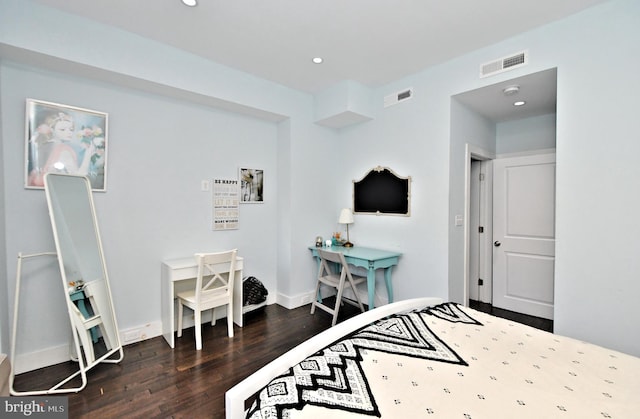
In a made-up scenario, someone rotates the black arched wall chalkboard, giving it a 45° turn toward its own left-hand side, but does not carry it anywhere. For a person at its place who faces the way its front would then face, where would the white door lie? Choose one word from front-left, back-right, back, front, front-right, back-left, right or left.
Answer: left

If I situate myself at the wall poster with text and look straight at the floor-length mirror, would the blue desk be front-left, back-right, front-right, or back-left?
back-left

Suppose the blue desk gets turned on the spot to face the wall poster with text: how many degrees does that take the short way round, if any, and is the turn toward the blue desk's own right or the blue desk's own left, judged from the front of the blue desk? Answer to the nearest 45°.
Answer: approximately 45° to the blue desk's own right

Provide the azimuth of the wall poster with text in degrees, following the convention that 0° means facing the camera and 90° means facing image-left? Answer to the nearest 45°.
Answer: approximately 315°

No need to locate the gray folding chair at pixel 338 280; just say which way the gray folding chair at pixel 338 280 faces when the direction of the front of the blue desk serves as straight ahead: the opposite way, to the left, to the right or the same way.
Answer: the opposite way
